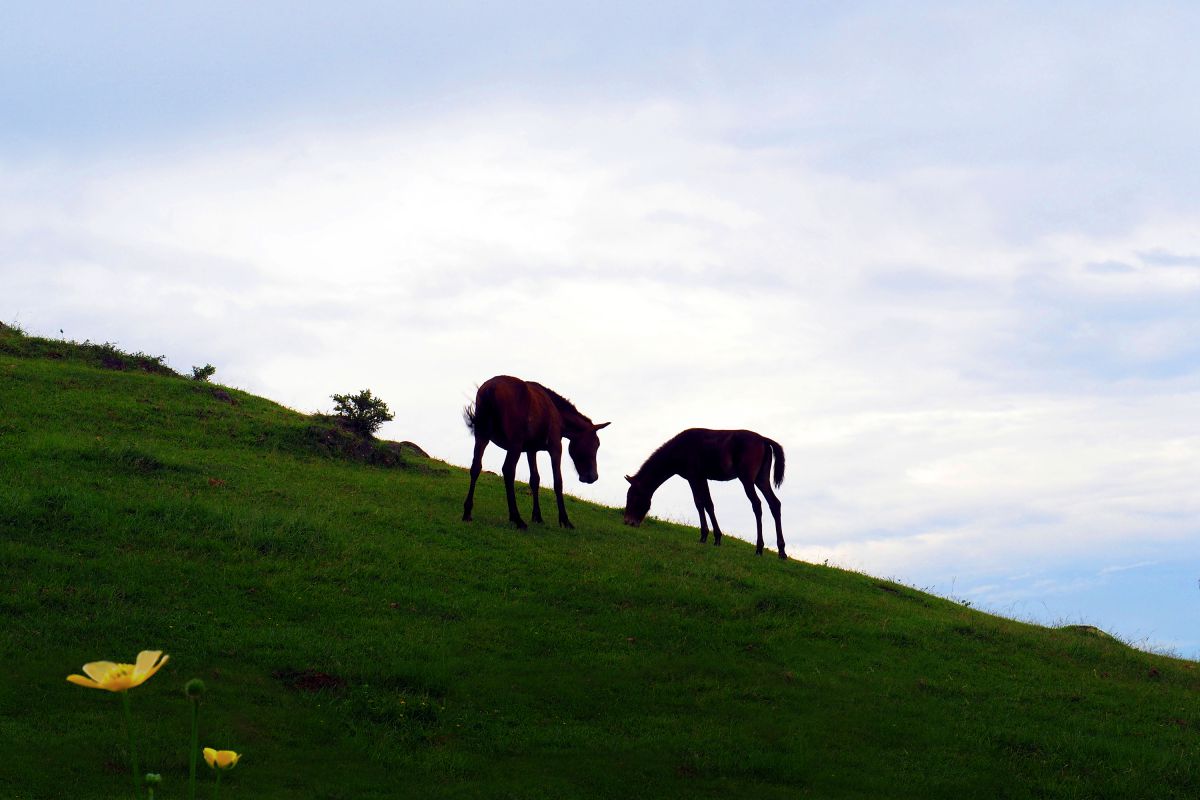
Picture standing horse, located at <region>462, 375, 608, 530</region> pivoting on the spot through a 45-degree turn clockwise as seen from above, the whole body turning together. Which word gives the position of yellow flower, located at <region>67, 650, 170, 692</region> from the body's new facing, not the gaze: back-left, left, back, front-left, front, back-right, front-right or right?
right

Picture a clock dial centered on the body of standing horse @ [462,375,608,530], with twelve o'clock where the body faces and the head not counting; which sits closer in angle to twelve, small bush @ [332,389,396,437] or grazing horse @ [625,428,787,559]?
the grazing horse

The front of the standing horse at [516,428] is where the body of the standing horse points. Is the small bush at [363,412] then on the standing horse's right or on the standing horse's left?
on the standing horse's left

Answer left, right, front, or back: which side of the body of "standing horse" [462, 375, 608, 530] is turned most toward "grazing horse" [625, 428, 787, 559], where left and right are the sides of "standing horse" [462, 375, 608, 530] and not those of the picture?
front

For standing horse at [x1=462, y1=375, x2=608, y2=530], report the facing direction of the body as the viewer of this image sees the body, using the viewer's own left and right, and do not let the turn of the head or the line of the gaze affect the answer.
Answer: facing away from the viewer and to the right of the viewer
